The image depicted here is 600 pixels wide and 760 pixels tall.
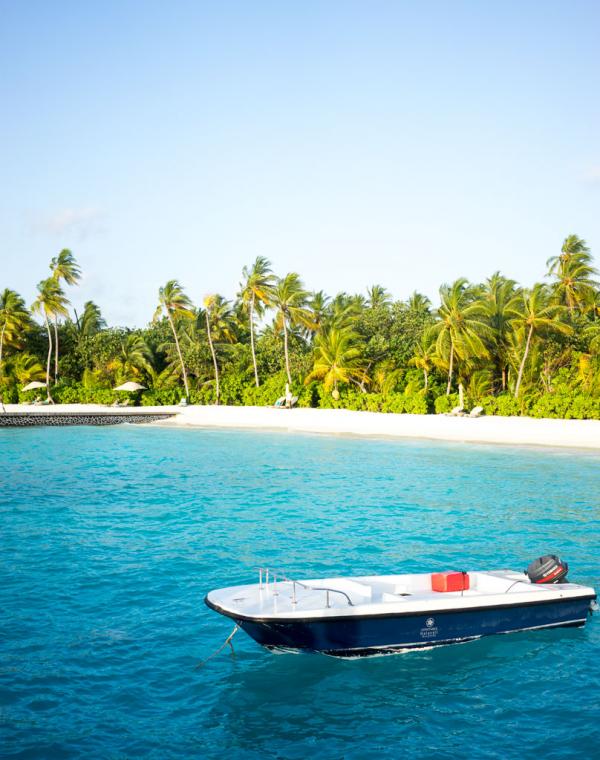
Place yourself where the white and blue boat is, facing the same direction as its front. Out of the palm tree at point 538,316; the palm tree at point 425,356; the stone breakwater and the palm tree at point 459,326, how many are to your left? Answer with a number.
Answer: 0

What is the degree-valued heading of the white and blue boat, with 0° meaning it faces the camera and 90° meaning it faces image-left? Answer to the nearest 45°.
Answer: approximately 45°

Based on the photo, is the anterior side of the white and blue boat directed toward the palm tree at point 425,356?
no

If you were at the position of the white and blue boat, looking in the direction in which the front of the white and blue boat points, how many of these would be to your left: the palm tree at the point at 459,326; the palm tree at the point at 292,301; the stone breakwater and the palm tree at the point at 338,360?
0

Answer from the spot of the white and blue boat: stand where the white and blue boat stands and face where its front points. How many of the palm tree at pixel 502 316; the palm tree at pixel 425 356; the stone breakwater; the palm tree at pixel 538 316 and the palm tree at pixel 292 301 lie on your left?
0

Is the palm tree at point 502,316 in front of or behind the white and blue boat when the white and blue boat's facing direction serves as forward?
behind

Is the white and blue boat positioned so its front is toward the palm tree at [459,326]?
no

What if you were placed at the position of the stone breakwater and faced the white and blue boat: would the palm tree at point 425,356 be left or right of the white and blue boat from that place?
left

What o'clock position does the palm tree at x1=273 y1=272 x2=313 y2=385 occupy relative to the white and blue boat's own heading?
The palm tree is roughly at 4 o'clock from the white and blue boat.

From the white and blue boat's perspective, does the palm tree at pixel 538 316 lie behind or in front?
behind

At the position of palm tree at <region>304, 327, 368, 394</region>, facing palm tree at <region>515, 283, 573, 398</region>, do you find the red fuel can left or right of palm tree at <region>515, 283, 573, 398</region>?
right
